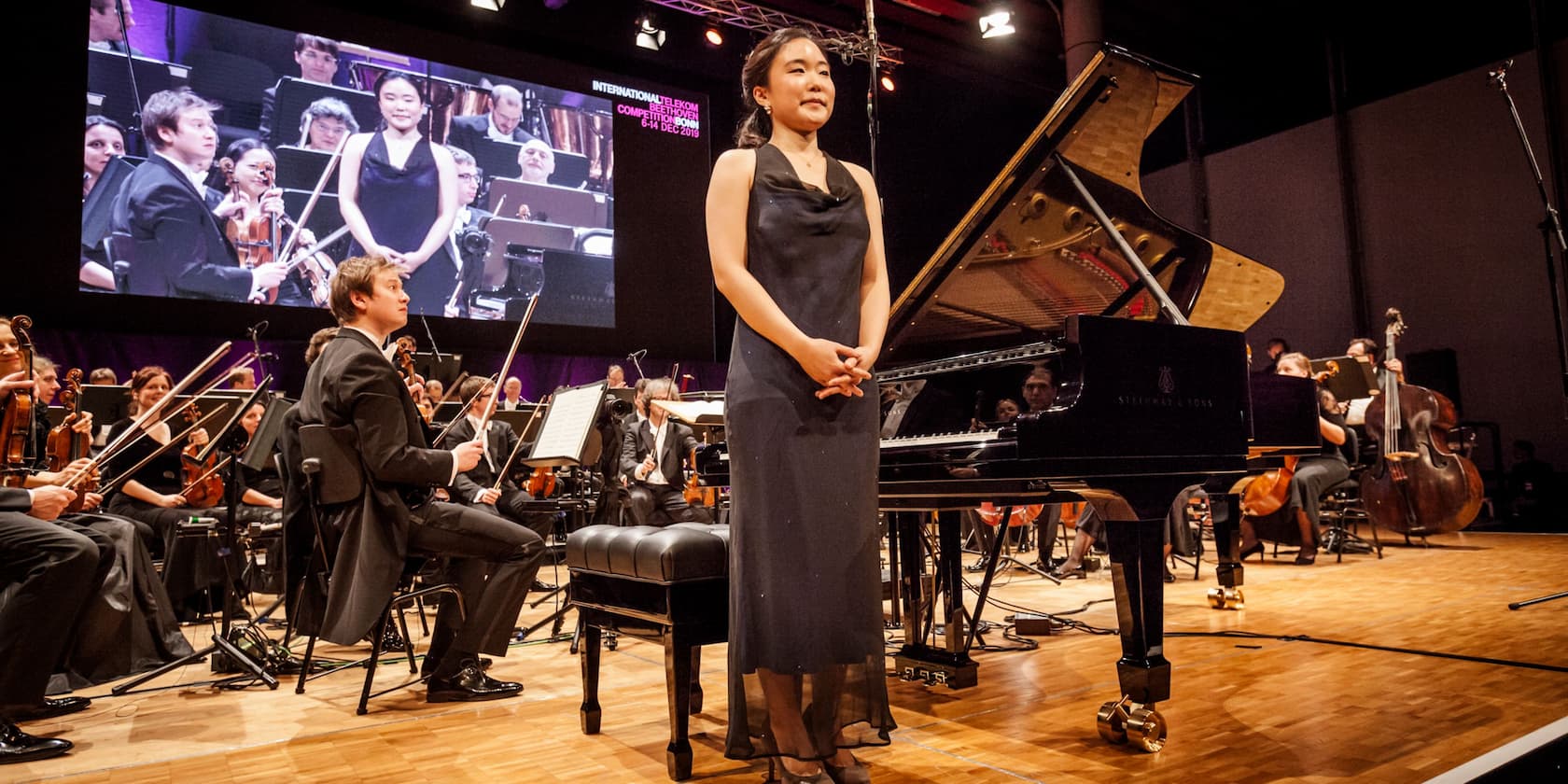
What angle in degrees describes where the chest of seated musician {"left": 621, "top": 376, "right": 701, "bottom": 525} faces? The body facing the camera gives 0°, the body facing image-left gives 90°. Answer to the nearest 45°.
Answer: approximately 0°

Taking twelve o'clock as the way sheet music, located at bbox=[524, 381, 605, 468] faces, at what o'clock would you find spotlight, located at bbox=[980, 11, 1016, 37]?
The spotlight is roughly at 6 o'clock from the sheet music.

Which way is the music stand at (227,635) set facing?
to the viewer's left

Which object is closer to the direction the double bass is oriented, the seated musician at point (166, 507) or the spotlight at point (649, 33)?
the seated musician

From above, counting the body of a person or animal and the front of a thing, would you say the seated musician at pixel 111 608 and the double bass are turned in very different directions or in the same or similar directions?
very different directions

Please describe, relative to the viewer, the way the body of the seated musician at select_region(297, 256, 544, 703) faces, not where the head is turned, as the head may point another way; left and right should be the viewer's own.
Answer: facing to the right of the viewer

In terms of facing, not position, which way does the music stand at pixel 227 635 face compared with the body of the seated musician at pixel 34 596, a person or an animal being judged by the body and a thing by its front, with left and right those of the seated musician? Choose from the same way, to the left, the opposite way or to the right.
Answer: the opposite way

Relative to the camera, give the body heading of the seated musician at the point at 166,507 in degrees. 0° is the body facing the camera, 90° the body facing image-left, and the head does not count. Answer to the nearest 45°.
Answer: approximately 315°

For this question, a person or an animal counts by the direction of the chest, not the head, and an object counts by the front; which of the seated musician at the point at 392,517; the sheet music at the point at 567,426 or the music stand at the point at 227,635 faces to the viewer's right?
the seated musician

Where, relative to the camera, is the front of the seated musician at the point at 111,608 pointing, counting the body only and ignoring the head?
to the viewer's right

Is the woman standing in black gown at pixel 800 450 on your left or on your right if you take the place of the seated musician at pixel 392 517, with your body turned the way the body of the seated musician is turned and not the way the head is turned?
on your right
